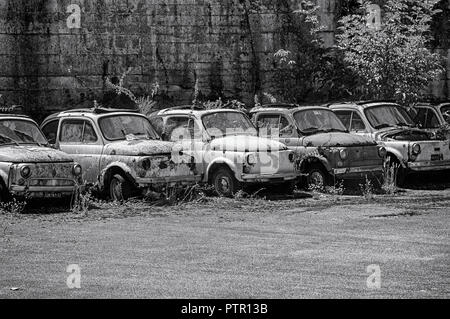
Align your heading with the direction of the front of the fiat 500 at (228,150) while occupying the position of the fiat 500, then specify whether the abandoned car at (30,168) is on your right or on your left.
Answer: on your right

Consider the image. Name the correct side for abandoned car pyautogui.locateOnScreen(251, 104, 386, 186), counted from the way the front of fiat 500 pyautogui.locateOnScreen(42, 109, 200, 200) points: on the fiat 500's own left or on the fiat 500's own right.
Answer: on the fiat 500's own left

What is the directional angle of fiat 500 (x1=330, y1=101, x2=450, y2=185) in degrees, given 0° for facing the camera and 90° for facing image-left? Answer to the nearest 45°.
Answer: approximately 315°

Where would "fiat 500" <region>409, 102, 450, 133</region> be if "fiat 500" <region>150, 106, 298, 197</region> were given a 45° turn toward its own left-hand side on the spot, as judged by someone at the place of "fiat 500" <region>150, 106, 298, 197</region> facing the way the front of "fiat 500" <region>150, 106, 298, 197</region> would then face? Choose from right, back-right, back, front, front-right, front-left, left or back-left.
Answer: front-left

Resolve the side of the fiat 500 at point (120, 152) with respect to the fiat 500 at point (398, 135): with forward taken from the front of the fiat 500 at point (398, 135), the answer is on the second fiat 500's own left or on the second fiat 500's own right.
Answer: on the second fiat 500's own right

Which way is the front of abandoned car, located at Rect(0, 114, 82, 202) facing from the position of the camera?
facing the viewer and to the right of the viewer

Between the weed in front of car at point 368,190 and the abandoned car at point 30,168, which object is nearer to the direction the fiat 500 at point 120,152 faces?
the weed in front of car

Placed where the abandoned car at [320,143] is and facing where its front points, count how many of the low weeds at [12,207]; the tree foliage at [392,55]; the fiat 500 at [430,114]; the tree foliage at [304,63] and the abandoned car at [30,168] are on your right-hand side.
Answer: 2

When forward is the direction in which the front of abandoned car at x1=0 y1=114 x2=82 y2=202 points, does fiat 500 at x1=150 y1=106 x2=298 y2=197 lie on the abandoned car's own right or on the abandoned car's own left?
on the abandoned car's own left

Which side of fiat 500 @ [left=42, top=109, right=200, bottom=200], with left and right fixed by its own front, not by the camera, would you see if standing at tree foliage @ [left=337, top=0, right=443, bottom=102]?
left

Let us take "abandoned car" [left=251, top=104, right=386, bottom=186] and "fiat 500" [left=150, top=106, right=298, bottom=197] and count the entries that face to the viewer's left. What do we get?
0

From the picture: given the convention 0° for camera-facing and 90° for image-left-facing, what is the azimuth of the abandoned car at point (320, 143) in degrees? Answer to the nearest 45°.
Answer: approximately 315°

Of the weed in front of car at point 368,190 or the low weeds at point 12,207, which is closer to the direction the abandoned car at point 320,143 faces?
the weed in front of car
